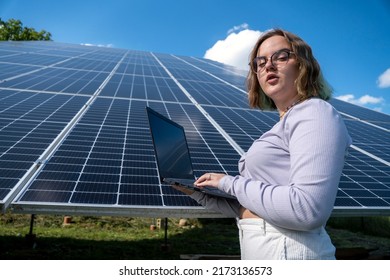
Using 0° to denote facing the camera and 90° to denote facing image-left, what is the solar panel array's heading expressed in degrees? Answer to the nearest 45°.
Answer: approximately 0°

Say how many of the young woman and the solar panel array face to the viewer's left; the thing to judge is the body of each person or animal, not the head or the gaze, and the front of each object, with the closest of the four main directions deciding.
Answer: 1

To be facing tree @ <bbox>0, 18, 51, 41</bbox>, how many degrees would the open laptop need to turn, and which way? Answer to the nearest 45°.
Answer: approximately 180°

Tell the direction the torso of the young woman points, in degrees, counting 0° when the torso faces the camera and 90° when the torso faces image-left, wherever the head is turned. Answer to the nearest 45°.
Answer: approximately 90°

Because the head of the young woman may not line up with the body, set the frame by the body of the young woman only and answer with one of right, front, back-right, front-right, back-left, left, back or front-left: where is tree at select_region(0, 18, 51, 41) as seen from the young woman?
front-right

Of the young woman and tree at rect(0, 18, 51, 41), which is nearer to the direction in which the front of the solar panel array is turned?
the young woman

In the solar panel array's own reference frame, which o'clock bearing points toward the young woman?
The young woman is roughly at 11 o'clock from the solar panel array.
